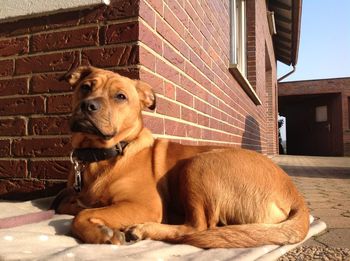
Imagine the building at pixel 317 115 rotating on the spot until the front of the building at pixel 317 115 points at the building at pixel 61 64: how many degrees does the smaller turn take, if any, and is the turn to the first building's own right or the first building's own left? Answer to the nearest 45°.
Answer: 0° — it already faces it

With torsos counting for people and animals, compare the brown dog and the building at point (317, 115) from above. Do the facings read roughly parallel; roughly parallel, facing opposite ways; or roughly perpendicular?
roughly perpendicular

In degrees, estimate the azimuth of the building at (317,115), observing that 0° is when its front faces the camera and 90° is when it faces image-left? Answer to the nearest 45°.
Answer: approximately 0°

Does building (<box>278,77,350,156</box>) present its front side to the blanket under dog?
yes

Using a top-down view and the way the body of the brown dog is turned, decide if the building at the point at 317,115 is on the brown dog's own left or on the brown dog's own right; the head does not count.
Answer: on the brown dog's own right

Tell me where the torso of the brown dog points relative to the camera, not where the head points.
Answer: to the viewer's left

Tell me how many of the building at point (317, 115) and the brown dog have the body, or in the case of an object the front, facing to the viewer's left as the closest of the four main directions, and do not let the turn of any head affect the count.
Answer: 1
